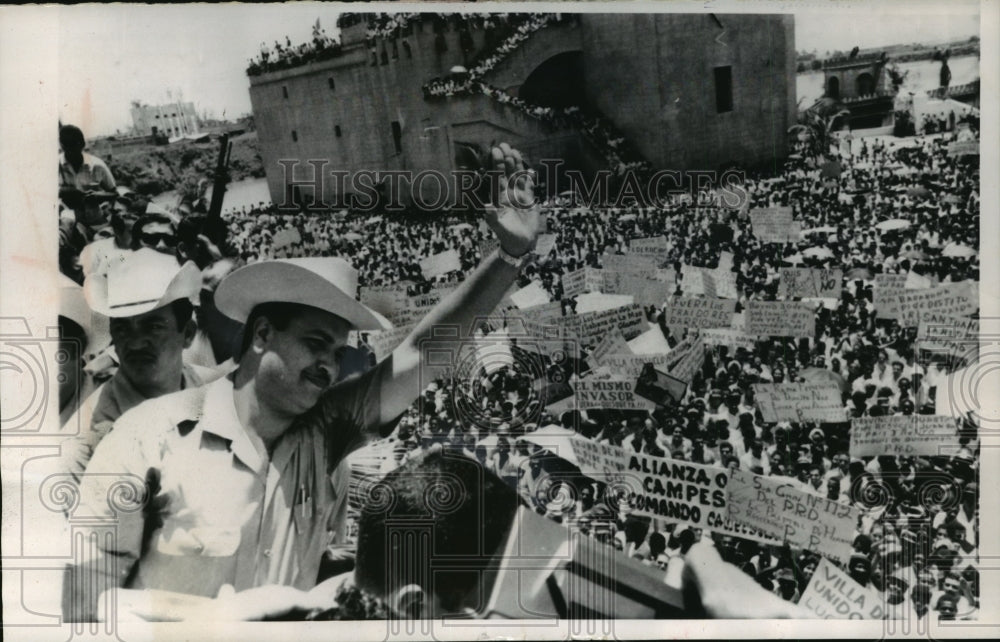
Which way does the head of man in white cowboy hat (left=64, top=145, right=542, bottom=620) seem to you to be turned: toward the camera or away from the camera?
toward the camera

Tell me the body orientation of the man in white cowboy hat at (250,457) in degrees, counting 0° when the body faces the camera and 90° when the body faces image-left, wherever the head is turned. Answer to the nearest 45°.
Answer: approximately 315°

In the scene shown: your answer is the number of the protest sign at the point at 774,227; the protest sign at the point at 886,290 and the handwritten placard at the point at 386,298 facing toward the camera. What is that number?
3

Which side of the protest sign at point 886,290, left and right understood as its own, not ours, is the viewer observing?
front

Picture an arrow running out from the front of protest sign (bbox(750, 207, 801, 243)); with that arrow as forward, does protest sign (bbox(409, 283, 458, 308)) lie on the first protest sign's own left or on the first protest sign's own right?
on the first protest sign's own right

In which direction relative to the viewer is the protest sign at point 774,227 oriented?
toward the camera

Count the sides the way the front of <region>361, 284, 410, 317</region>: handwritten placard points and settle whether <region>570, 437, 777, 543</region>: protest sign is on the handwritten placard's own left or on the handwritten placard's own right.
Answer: on the handwritten placard's own left

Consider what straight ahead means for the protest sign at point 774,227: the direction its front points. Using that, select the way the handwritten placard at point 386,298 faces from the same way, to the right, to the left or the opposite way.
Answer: the same way

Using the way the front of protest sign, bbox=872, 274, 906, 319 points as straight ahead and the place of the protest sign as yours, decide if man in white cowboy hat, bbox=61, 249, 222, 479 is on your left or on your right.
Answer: on your right
